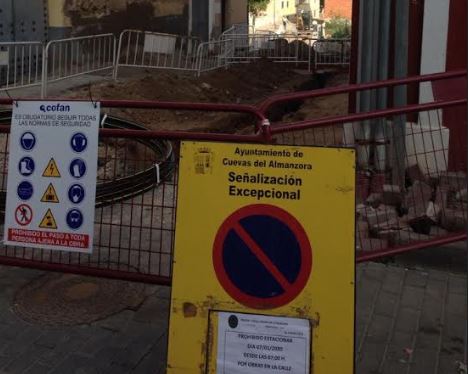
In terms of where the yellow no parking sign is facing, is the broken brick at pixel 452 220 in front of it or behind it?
behind

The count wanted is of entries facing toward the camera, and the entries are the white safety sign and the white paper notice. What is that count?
2

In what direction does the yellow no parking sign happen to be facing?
toward the camera

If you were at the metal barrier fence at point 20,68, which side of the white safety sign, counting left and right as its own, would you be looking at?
back

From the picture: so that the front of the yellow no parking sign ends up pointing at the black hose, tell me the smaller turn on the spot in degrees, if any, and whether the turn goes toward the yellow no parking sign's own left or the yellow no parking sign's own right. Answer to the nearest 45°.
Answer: approximately 135° to the yellow no parking sign's own right

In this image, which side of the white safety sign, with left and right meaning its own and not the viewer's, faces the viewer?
front

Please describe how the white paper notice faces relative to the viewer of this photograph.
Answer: facing the viewer

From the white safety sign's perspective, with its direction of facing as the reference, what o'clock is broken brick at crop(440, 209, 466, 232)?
The broken brick is roughly at 9 o'clock from the white safety sign.

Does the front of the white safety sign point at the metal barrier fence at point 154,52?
no

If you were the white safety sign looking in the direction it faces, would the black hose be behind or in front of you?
behind

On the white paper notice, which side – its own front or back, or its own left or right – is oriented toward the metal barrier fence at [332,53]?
back

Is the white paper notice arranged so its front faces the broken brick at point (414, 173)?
no

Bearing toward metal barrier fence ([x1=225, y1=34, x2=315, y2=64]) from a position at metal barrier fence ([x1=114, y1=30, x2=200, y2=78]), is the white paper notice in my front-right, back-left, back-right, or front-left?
back-right

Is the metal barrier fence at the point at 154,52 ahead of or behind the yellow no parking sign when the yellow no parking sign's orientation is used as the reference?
behind

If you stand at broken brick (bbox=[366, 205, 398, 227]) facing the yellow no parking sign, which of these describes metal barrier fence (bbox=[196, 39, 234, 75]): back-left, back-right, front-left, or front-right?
back-right

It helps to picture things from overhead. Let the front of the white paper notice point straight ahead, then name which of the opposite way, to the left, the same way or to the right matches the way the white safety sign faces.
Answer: the same way

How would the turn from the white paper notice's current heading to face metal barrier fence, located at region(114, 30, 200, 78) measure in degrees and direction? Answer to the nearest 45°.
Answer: approximately 180°

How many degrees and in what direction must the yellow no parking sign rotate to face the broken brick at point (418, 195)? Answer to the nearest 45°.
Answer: approximately 135° to its left
